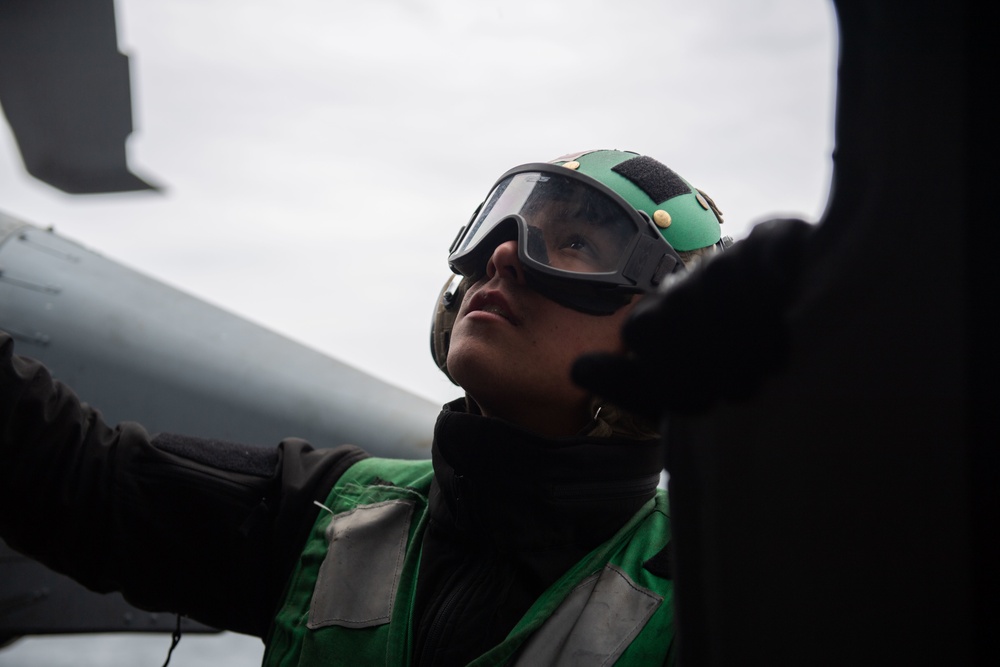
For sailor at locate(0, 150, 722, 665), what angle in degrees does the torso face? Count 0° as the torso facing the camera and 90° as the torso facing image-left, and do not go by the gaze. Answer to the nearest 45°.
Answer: approximately 45°
